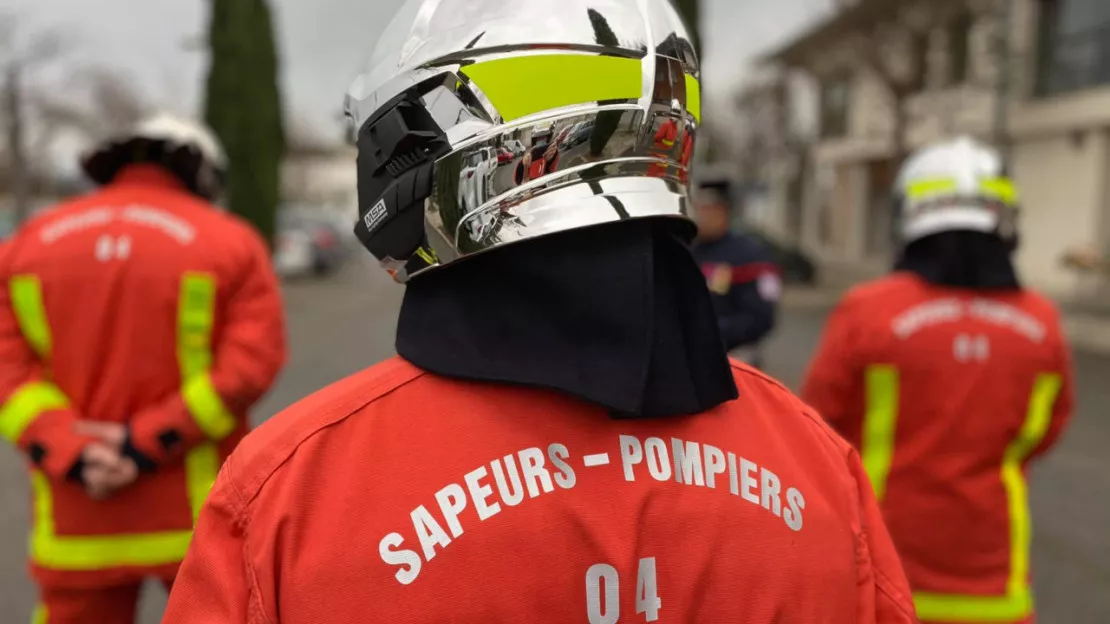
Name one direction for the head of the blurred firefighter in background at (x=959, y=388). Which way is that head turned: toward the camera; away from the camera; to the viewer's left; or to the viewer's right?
away from the camera

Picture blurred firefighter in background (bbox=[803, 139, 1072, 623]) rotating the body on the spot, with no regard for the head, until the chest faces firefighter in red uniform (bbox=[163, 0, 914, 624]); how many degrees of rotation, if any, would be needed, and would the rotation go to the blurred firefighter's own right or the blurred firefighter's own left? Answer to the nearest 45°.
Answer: approximately 180°

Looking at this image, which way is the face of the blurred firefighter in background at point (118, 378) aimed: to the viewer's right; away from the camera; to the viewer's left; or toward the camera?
away from the camera

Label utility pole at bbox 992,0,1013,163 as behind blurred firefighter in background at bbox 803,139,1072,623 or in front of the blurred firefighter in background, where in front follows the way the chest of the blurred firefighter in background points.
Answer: in front

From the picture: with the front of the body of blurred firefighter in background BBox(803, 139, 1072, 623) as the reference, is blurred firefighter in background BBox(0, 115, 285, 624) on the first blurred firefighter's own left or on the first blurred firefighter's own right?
on the first blurred firefighter's own left

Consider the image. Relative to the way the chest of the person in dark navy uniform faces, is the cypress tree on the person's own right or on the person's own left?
on the person's own right

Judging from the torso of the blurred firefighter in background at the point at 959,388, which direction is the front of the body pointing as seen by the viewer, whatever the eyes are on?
away from the camera

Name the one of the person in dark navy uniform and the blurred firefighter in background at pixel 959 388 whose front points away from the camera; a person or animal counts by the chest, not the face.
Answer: the blurred firefighter in background

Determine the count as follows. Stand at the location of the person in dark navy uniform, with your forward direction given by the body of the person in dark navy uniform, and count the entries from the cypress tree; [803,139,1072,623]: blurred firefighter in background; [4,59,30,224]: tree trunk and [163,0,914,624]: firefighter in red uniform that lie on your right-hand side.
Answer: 2

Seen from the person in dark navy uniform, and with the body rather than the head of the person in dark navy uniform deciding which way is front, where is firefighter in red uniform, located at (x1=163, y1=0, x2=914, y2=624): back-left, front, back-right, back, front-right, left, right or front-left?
front-left

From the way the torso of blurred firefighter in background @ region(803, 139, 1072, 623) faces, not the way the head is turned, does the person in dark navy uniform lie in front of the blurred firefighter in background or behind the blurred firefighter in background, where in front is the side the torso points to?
in front

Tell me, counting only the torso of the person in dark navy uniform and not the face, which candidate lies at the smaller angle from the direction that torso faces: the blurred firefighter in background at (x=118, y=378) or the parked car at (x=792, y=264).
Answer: the blurred firefighter in background

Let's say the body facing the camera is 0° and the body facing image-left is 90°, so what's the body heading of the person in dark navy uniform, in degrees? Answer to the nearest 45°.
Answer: approximately 45°
